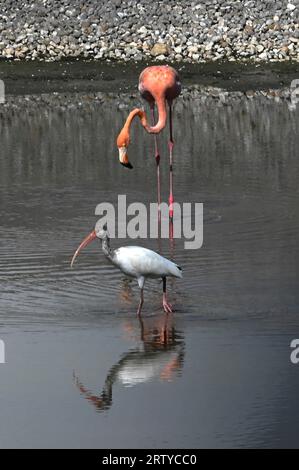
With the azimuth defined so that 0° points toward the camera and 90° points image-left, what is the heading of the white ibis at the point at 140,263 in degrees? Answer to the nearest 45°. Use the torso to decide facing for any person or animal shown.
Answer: approximately 90°
